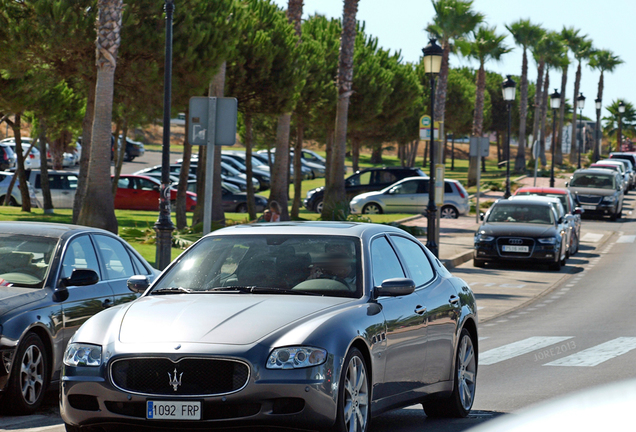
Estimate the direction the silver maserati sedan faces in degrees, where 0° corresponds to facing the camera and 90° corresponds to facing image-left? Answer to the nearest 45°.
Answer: approximately 45°

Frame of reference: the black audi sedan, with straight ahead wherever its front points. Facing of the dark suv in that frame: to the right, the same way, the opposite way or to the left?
to the right

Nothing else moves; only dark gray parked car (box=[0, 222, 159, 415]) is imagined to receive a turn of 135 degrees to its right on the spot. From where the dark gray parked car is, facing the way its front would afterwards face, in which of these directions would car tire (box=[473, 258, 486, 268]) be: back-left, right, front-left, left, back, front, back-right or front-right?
front-right

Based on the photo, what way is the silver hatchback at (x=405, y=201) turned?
to the viewer's left

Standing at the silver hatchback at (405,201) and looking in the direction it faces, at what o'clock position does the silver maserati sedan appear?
The silver maserati sedan is roughly at 9 o'clock from the silver hatchback.

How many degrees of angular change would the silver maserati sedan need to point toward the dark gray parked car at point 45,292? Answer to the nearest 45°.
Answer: approximately 90° to its right

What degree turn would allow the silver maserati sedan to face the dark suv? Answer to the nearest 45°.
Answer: approximately 135° to its right

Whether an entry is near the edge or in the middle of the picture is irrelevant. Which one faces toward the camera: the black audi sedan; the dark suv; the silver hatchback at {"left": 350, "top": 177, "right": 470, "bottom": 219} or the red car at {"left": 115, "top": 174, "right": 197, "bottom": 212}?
the black audi sedan
